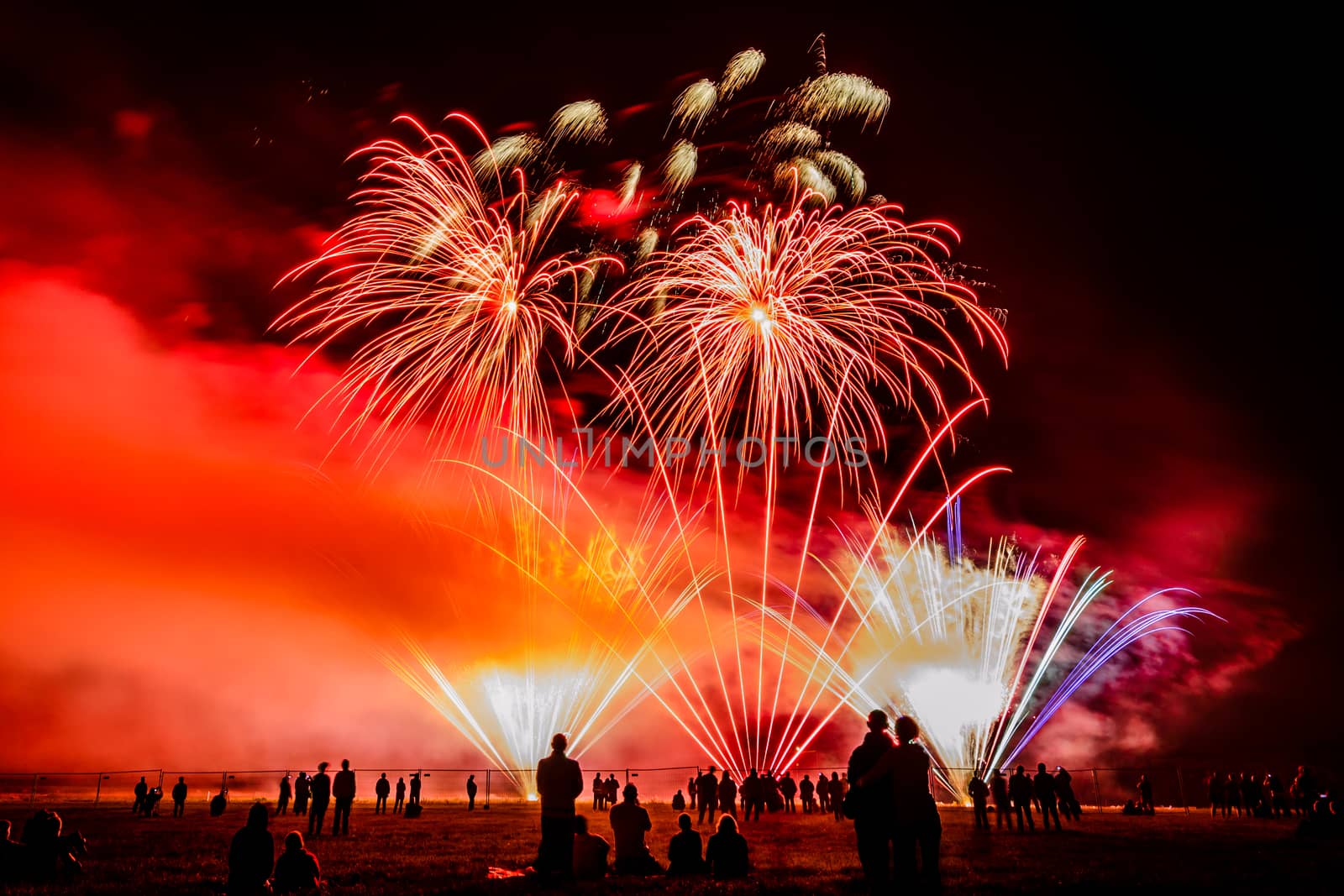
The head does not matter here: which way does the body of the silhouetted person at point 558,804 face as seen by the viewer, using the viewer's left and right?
facing away from the viewer

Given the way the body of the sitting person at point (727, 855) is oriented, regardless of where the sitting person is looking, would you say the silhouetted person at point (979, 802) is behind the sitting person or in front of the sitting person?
in front

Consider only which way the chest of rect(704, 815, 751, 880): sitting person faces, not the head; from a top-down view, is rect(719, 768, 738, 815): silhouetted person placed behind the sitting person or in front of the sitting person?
in front

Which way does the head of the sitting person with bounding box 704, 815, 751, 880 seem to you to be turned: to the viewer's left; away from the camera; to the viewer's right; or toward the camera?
away from the camera

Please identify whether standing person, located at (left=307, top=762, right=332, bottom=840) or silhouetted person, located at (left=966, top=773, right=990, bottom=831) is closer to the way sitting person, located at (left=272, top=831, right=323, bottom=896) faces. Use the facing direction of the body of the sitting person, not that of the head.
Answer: the standing person

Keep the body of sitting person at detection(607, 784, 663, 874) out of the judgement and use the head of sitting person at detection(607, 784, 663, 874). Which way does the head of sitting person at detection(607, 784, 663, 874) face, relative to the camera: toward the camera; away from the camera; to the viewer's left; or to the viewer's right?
away from the camera

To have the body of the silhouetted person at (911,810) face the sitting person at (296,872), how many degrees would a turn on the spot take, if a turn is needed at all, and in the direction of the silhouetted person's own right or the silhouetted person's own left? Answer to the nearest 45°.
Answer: approximately 90° to the silhouetted person's own left

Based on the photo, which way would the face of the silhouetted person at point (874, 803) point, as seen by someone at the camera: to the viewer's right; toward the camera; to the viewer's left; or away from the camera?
away from the camera

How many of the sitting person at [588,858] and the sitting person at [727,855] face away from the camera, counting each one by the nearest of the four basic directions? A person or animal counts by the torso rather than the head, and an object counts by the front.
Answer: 2

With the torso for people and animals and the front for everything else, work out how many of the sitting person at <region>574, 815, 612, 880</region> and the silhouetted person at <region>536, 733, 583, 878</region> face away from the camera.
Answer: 2

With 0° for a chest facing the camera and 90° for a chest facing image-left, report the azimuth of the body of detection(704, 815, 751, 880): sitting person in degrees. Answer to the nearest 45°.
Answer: approximately 180°

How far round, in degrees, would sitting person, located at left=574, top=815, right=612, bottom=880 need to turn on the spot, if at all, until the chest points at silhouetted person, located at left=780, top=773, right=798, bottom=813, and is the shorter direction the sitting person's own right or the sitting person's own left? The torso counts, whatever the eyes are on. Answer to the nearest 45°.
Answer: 0° — they already face them

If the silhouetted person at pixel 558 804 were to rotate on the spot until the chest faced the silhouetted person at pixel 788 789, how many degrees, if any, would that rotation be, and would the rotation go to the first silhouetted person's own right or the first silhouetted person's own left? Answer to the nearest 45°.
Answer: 0° — they already face them

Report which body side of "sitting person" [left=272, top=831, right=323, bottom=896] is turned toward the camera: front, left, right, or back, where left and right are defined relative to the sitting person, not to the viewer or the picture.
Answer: back

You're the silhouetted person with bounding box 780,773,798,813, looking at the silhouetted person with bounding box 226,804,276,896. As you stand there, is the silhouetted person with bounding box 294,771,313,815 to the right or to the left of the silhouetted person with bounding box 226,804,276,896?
right
